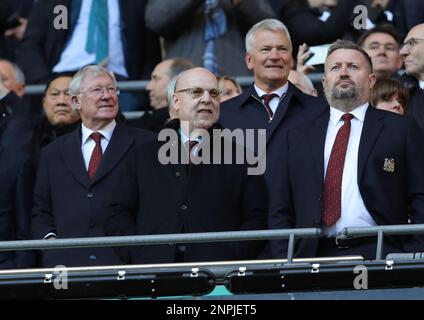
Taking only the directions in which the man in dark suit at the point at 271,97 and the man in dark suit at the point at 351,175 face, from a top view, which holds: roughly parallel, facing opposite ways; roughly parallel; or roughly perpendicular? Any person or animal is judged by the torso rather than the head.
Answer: roughly parallel

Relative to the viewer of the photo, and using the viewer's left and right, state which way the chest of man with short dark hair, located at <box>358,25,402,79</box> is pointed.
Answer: facing the viewer

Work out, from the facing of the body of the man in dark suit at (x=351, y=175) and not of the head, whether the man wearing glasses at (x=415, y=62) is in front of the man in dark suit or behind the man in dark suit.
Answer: behind

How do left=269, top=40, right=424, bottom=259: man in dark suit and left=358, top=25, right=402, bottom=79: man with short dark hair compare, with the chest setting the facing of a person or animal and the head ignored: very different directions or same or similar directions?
same or similar directions

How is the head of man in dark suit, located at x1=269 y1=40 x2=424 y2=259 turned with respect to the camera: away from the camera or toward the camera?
toward the camera

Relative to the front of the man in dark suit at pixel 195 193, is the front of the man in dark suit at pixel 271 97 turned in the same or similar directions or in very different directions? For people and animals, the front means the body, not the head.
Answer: same or similar directions

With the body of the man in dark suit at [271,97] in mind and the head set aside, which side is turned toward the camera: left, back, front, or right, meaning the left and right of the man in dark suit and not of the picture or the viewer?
front

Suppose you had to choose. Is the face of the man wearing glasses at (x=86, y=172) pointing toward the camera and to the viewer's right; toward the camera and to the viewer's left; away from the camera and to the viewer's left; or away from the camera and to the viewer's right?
toward the camera and to the viewer's right

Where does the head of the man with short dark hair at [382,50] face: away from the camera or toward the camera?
toward the camera

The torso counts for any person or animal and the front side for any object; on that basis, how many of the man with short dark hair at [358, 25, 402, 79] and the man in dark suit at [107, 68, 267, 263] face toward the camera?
2

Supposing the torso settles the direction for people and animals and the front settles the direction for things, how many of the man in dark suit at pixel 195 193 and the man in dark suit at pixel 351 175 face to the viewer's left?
0
